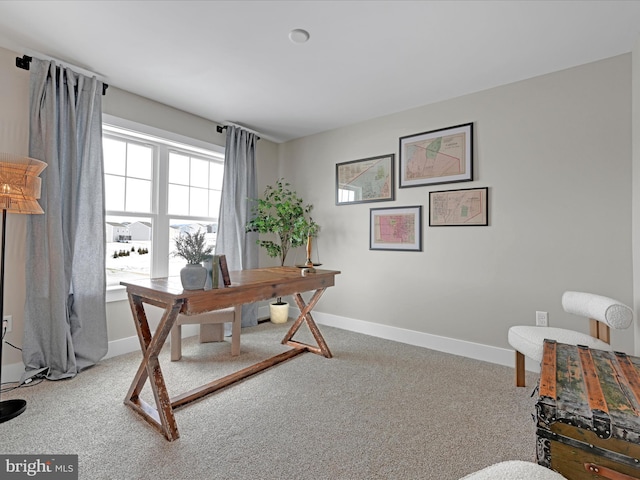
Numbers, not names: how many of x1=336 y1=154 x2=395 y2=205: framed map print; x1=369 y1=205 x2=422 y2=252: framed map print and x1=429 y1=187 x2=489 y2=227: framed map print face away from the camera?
0

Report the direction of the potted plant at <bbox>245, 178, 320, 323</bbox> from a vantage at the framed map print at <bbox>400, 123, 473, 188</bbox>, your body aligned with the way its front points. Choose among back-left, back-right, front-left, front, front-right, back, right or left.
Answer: front-right

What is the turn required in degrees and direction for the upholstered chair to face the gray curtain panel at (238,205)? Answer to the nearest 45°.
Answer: approximately 45° to its right

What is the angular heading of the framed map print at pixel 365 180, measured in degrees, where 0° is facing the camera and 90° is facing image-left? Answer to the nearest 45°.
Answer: approximately 45°

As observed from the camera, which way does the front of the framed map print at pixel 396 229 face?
facing the viewer and to the left of the viewer

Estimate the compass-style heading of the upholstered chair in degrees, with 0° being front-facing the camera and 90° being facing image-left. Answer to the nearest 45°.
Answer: approximately 45°

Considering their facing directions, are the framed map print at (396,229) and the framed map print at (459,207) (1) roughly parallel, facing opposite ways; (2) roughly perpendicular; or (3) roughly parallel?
roughly parallel

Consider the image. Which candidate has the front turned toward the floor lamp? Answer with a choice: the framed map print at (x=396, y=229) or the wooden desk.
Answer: the framed map print

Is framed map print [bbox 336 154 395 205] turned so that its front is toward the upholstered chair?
no

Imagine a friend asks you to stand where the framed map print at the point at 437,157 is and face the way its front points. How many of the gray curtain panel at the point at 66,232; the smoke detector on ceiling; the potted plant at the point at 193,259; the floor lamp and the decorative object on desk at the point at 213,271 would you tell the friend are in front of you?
5

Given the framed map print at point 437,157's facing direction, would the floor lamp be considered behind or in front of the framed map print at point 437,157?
in front

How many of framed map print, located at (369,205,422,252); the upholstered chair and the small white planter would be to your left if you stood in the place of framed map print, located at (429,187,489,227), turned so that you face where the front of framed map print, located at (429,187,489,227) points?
1

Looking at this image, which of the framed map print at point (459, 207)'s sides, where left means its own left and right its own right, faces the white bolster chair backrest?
left

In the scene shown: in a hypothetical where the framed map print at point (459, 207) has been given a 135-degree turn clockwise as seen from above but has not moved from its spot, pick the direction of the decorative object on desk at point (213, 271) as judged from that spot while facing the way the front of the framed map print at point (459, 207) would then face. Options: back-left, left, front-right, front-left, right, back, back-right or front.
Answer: back-left

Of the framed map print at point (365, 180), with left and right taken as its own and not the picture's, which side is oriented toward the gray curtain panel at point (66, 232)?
front
